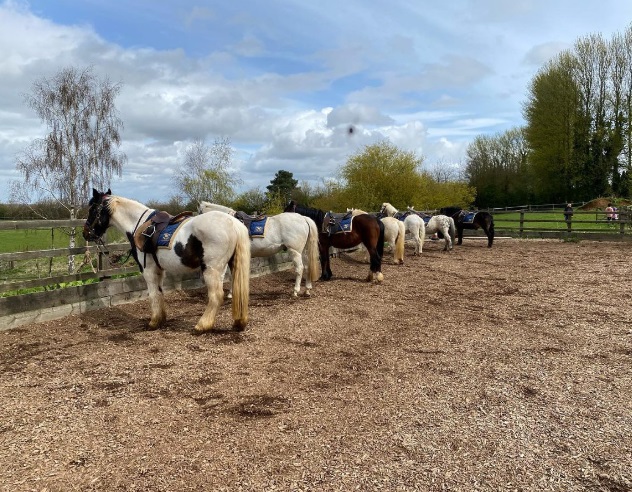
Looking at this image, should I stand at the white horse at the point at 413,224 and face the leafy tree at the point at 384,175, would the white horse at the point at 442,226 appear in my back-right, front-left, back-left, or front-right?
front-right

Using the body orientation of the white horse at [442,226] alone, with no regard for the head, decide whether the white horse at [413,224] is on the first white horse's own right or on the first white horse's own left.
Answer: on the first white horse's own left

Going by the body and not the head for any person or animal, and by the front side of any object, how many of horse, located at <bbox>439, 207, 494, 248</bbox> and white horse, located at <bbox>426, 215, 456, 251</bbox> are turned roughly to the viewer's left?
2

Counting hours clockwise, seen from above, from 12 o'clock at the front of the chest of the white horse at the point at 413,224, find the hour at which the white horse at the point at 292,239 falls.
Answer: the white horse at the point at 292,239 is roughly at 8 o'clock from the white horse at the point at 413,224.

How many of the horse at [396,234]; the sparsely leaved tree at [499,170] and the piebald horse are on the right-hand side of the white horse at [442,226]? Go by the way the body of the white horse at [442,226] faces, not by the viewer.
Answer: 1

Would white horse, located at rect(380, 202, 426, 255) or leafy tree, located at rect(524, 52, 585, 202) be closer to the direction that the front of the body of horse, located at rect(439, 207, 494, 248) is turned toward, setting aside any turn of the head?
the white horse

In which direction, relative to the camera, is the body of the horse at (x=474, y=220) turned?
to the viewer's left

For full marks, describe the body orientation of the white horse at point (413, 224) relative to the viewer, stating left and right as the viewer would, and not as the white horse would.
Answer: facing away from the viewer and to the left of the viewer

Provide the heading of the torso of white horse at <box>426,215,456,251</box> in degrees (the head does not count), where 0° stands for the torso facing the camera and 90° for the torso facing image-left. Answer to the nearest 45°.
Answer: approximately 90°
